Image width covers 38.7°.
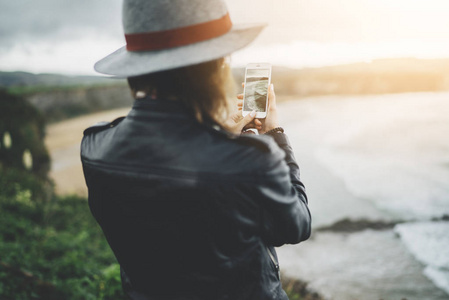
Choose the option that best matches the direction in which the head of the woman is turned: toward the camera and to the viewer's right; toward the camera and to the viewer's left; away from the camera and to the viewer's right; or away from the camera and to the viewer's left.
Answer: away from the camera and to the viewer's right

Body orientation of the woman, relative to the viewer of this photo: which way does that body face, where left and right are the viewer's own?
facing away from the viewer and to the right of the viewer
